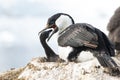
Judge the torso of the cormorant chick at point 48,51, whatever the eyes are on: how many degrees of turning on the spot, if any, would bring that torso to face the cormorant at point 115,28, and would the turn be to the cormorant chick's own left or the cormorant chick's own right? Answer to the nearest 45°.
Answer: approximately 45° to the cormorant chick's own left

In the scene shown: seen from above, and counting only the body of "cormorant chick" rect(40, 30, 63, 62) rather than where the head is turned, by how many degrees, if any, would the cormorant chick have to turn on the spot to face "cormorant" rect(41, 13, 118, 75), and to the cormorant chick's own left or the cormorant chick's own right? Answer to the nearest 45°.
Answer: approximately 45° to the cormorant chick's own right

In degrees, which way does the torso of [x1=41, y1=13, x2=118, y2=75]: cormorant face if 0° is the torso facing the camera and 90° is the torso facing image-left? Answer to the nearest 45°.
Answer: approximately 90°

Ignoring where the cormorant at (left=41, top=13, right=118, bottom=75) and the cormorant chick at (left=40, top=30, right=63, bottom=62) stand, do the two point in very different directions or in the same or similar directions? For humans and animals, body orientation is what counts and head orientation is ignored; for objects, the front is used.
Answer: very different directions

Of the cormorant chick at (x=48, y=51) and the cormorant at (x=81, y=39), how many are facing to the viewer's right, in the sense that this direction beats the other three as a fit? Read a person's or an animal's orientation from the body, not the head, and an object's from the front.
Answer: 1

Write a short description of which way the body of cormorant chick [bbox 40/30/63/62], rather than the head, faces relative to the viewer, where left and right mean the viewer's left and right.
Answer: facing to the right of the viewer
